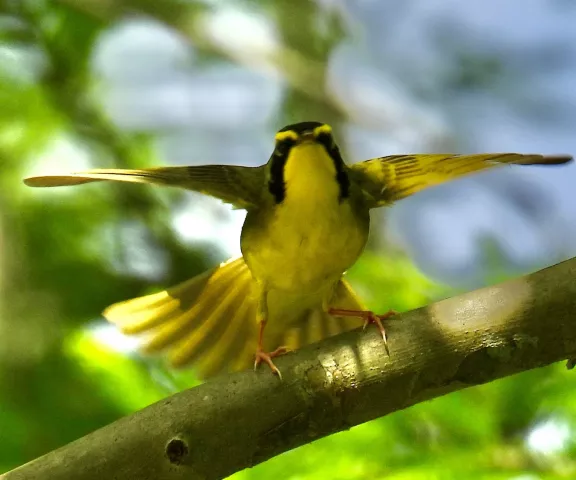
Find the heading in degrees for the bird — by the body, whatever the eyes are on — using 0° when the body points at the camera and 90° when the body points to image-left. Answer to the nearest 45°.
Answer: approximately 0°
